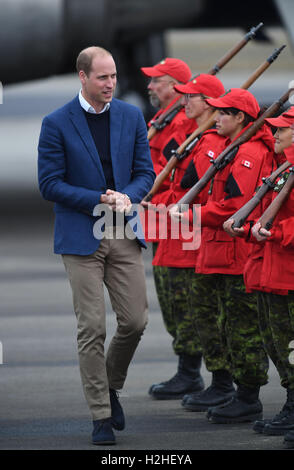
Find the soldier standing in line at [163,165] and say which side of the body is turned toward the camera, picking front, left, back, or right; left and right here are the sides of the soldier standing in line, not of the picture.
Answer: left

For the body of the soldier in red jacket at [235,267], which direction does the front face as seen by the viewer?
to the viewer's left

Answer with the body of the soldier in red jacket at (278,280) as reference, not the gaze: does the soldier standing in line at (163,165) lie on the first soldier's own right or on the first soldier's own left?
on the first soldier's own right

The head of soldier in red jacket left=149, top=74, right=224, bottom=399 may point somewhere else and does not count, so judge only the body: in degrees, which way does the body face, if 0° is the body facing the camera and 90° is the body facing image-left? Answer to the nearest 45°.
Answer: approximately 90°

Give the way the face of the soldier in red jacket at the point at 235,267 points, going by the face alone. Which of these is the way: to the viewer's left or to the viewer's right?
to the viewer's left

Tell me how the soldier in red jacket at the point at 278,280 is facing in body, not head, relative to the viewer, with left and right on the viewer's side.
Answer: facing to the left of the viewer

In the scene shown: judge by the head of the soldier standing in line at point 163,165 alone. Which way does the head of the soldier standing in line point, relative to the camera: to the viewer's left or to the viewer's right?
to the viewer's left

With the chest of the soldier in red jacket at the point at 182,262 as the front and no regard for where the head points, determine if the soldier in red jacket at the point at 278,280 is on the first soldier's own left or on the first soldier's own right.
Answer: on the first soldier's own left
